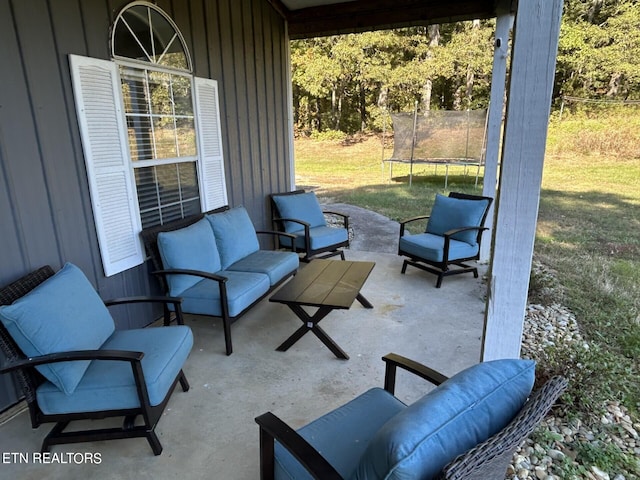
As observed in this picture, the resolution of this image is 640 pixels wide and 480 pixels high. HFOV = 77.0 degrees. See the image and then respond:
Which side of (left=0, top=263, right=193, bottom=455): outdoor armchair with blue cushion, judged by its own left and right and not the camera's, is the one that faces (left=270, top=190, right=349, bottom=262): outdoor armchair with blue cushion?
left

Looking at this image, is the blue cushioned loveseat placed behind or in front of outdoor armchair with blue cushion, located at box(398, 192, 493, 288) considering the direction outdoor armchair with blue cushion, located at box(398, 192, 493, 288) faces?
in front

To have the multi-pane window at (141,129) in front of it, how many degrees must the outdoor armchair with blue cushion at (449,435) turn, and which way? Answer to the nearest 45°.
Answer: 0° — it already faces it

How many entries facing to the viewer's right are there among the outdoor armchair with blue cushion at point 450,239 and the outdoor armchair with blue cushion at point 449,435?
0

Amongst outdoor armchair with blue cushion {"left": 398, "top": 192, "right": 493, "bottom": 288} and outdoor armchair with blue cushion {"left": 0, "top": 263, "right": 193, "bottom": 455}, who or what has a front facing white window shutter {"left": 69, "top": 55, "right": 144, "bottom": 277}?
outdoor armchair with blue cushion {"left": 398, "top": 192, "right": 493, "bottom": 288}

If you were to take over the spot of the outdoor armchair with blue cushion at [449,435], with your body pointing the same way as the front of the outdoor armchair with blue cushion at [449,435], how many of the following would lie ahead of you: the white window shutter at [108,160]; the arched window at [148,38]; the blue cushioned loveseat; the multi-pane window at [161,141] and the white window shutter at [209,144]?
5

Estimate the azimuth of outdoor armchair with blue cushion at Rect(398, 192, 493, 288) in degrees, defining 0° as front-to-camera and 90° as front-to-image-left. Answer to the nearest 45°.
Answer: approximately 45°

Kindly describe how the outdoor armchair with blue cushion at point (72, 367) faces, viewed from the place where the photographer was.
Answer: facing the viewer and to the right of the viewer

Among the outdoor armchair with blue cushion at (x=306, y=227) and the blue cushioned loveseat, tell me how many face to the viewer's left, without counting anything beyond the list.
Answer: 0

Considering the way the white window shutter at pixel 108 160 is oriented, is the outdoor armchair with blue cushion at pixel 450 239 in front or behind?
in front

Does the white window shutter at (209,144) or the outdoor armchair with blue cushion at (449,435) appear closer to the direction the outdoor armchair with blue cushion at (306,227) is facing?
the outdoor armchair with blue cushion

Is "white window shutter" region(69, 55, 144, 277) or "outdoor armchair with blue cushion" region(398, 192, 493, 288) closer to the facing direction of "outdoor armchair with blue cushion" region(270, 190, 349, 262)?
the outdoor armchair with blue cushion
